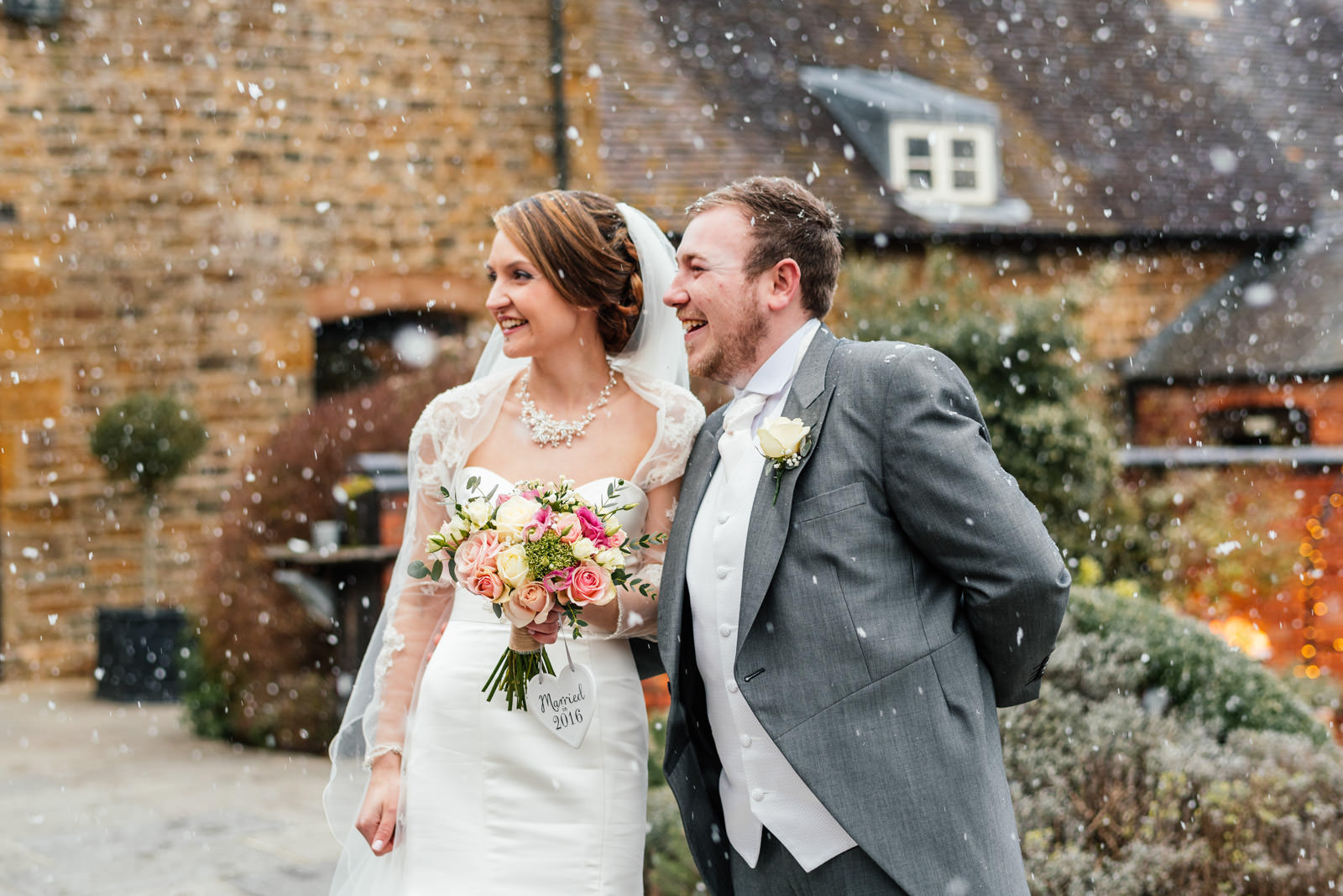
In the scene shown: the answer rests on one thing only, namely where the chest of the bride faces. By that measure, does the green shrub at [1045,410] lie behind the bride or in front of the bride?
behind

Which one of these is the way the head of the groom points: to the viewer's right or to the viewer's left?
to the viewer's left

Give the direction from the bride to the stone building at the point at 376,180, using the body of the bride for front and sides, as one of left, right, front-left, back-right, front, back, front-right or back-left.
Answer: back

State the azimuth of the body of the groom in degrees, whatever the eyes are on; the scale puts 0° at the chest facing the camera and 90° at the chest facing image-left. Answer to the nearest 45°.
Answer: approximately 45°

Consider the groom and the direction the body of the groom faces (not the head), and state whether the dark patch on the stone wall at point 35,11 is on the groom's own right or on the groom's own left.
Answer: on the groom's own right

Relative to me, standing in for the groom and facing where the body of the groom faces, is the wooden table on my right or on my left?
on my right

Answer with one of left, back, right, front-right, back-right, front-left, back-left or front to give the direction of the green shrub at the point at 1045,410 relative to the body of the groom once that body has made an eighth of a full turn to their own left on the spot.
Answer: back

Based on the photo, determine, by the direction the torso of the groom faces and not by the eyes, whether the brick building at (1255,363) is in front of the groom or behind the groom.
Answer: behind
